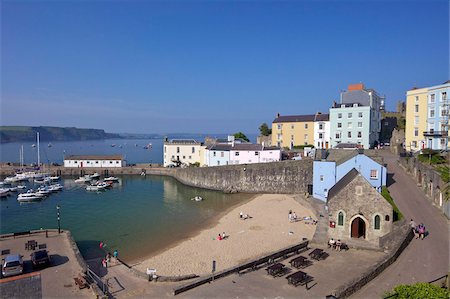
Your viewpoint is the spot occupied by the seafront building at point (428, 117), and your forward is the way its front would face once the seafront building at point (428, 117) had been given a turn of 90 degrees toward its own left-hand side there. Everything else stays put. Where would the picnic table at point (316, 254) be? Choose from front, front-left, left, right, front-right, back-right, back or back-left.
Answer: front-right

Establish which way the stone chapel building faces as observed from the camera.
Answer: facing the viewer

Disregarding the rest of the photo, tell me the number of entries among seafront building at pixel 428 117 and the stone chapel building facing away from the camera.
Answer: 0

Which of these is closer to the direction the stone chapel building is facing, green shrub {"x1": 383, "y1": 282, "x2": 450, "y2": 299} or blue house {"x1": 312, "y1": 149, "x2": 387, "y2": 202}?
the green shrub

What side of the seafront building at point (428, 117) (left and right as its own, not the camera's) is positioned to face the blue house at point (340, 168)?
front

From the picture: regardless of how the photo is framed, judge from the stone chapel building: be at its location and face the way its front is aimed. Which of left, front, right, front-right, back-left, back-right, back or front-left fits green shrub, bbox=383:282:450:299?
front

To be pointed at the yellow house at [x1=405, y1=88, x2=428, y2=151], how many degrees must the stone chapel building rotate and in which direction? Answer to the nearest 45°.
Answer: approximately 180°

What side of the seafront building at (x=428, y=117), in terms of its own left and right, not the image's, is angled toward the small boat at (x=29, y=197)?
front

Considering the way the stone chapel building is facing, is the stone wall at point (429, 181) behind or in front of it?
behind
